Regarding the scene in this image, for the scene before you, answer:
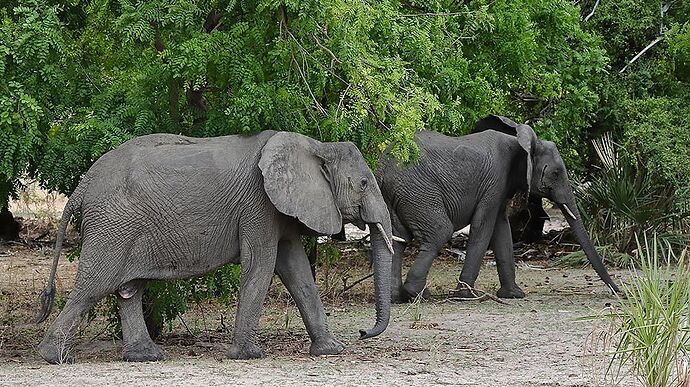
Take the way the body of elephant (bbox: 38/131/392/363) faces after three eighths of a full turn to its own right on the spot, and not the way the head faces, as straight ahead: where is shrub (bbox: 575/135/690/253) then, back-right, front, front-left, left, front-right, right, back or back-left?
back

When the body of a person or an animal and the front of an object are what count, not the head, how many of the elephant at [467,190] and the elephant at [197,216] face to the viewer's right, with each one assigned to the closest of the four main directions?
2

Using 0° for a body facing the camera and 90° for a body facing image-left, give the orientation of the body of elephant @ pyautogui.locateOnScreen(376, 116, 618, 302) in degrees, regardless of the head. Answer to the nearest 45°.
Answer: approximately 270°

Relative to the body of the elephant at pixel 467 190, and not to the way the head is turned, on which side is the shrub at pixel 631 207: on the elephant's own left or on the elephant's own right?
on the elephant's own left

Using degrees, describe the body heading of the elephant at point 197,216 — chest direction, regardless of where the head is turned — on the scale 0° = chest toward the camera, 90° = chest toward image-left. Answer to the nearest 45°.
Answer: approximately 270°

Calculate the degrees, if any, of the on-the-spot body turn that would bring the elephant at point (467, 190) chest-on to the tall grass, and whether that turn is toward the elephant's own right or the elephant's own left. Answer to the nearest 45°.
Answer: approximately 90° to the elephant's own right

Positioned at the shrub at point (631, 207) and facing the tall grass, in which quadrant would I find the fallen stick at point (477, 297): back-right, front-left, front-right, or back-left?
front-right

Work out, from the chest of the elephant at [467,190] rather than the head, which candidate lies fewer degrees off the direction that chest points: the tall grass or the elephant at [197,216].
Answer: the tall grass

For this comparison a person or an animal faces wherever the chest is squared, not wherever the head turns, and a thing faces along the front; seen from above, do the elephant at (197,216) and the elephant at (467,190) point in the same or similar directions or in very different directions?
same or similar directions

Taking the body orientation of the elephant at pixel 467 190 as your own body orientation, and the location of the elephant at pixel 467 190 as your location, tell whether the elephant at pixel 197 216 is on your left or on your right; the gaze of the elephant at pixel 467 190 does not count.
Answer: on your right
